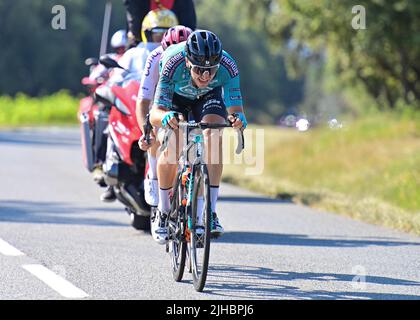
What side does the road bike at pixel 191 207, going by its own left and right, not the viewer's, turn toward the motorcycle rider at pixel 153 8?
back

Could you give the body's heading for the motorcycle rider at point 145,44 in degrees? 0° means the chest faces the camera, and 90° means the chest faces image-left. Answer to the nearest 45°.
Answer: approximately 315°

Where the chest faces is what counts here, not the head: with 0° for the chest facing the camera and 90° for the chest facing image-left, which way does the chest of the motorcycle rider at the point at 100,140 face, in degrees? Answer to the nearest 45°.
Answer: approximately 315°

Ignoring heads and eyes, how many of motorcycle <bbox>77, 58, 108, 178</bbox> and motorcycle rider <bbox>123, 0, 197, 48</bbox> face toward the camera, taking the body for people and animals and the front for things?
2

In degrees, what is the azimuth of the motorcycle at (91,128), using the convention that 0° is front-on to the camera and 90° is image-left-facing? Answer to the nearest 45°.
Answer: approximately 0°

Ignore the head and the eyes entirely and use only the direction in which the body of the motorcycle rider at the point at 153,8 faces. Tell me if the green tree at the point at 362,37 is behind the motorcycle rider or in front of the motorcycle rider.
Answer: behind
